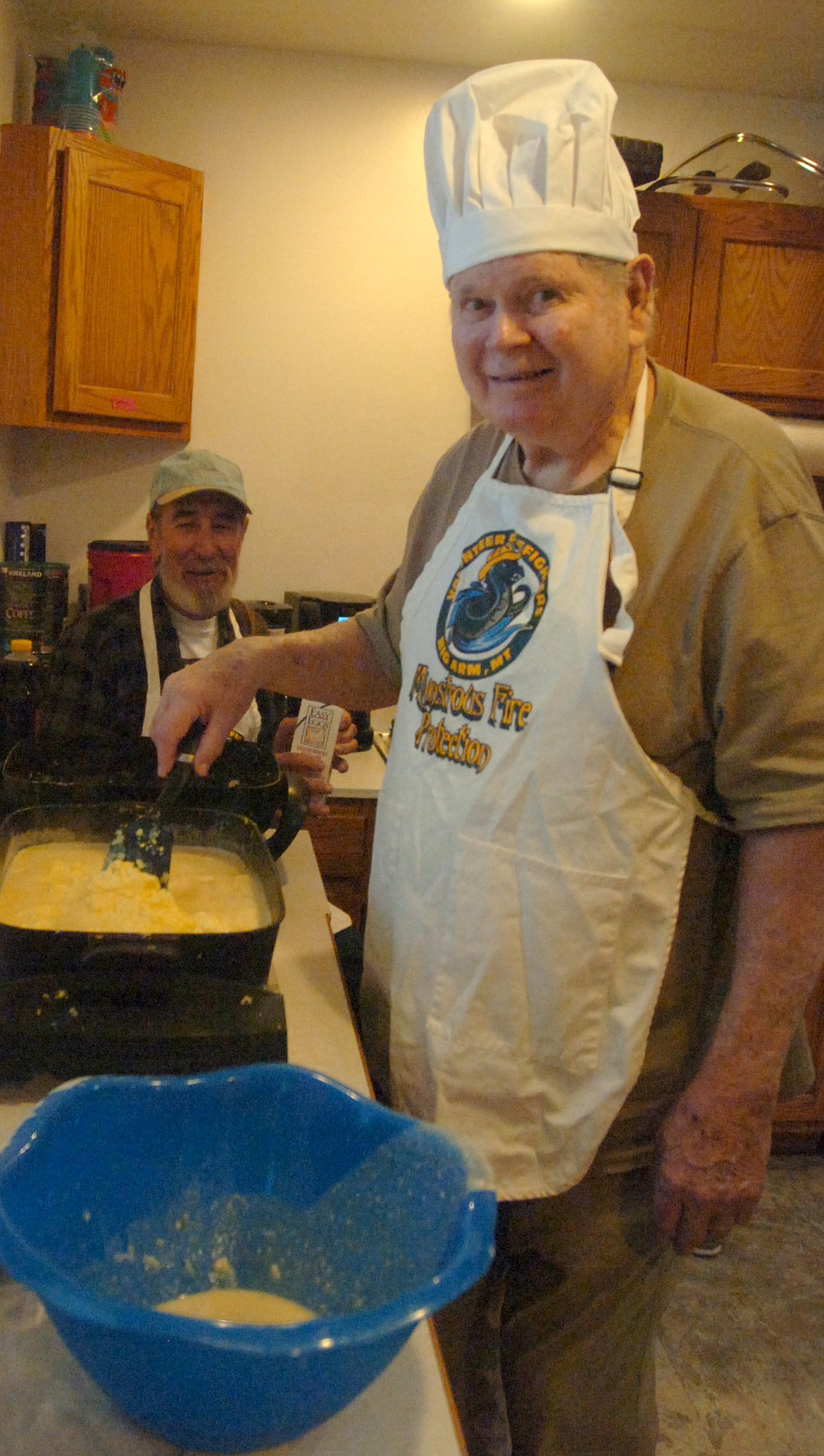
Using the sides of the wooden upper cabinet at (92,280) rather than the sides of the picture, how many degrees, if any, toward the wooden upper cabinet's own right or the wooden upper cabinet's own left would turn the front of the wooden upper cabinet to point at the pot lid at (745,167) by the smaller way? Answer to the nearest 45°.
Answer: approximately 45° to the wooden upper cabinet's own left

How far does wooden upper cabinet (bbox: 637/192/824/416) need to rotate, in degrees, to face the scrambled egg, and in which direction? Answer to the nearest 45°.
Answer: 0° — it already faces it

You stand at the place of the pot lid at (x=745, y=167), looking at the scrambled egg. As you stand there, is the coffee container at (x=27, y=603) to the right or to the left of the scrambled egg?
right

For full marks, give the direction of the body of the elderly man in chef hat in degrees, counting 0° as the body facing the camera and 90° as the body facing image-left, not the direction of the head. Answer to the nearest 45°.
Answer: approximately 45°

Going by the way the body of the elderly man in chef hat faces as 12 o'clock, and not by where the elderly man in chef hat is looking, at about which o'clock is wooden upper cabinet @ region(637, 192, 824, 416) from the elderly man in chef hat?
The wooden upper cabinet is roughly at 5 o'clock from the elderly man in chef hat.

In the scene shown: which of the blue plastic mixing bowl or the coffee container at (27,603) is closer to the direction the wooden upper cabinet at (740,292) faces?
the blue plastic mixing bowl

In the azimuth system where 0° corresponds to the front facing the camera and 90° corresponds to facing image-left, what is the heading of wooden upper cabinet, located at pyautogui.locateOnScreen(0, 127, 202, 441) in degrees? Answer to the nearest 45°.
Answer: approximately 315°
